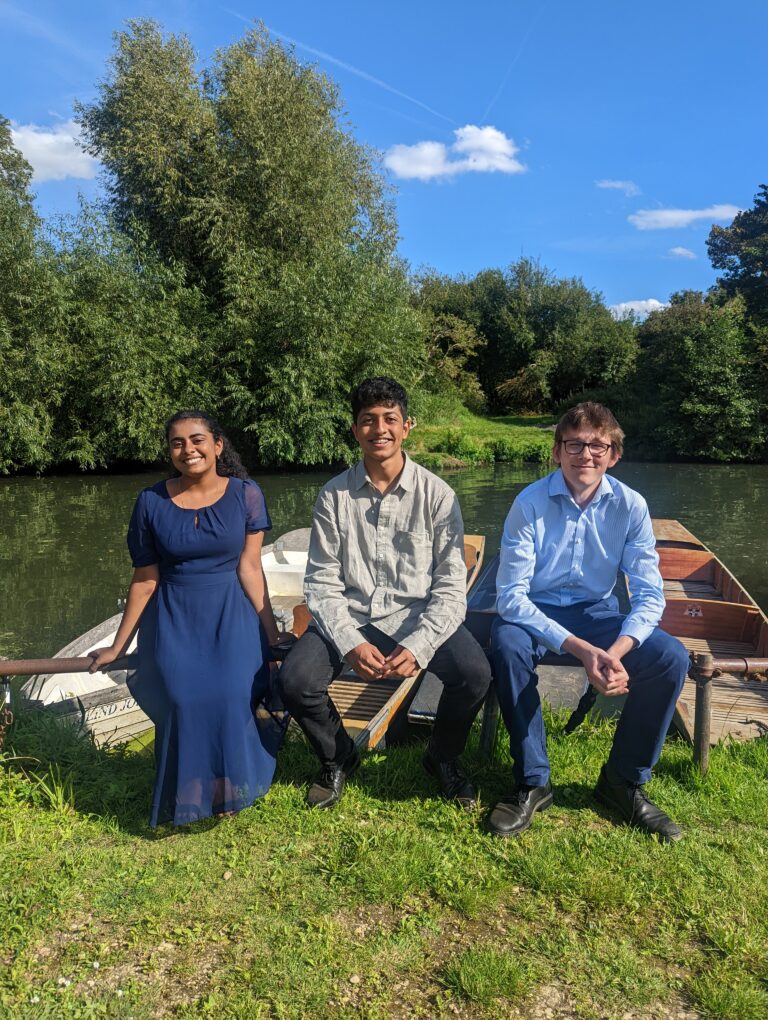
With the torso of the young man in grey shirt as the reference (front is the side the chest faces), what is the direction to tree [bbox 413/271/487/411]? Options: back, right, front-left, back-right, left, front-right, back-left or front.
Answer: back

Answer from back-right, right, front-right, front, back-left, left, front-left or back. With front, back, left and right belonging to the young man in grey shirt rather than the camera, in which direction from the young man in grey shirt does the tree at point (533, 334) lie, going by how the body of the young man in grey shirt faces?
back

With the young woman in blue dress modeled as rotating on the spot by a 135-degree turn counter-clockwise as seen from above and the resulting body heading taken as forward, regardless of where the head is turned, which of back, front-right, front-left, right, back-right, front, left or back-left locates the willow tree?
front-left

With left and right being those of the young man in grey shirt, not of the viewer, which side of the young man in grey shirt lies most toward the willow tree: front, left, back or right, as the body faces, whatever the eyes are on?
back

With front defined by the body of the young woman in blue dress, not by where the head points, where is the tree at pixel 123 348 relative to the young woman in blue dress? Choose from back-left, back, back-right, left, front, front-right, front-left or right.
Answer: back

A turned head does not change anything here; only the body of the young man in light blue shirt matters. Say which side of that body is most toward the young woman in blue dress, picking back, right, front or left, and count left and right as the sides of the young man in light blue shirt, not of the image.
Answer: right

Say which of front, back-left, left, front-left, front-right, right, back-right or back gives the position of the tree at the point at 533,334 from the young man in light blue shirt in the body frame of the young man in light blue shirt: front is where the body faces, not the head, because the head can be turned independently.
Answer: back

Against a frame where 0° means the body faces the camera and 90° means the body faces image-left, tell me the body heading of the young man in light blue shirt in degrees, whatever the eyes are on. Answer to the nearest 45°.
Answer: approximately 0°

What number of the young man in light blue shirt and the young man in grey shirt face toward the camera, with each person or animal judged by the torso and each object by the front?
2

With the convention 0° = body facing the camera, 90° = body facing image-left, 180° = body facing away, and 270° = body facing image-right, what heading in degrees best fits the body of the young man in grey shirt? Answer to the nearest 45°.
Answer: approximately 0°
